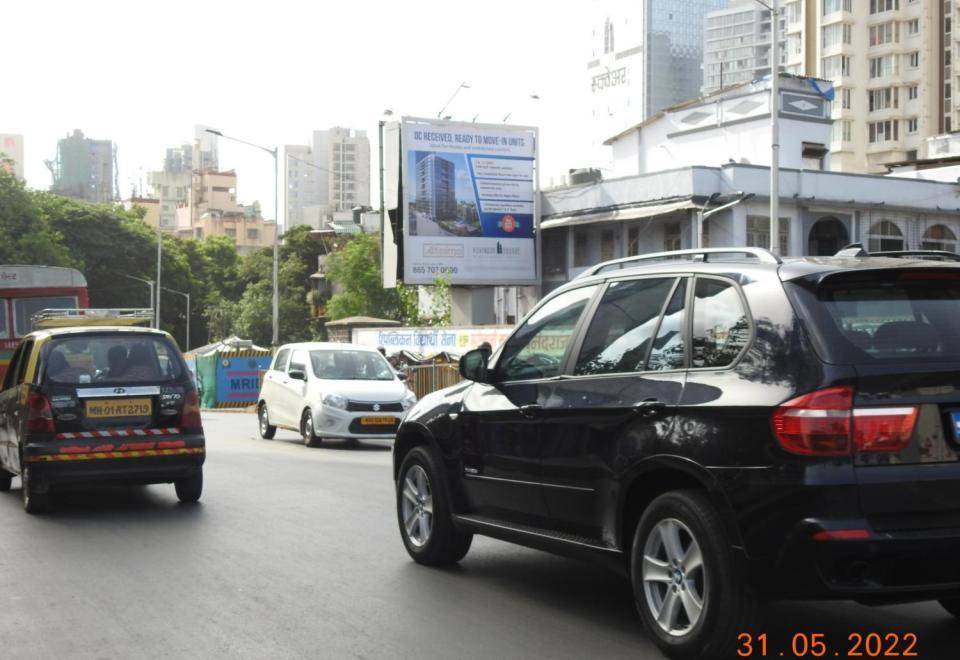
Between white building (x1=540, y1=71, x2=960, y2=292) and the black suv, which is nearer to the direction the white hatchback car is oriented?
the black suv

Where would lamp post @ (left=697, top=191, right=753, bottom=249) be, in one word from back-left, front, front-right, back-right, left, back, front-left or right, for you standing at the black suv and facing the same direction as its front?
front-right

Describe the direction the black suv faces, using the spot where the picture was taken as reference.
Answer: facing away from the viewer and to the left of the viewer

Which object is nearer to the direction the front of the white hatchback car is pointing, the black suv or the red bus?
the black suv

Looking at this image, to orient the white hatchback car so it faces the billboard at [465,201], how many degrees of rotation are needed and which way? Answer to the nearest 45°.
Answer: approximately 135° to its left

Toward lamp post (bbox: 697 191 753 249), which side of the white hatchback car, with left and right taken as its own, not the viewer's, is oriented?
left

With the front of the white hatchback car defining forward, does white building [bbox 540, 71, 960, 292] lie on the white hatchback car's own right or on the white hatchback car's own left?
on the white hatchback car's own left

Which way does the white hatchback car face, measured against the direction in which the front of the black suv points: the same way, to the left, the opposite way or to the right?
the opposite way

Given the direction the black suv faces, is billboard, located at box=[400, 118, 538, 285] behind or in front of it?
in front

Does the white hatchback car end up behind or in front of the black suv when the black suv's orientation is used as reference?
in front

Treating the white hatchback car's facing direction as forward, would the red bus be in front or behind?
behind
